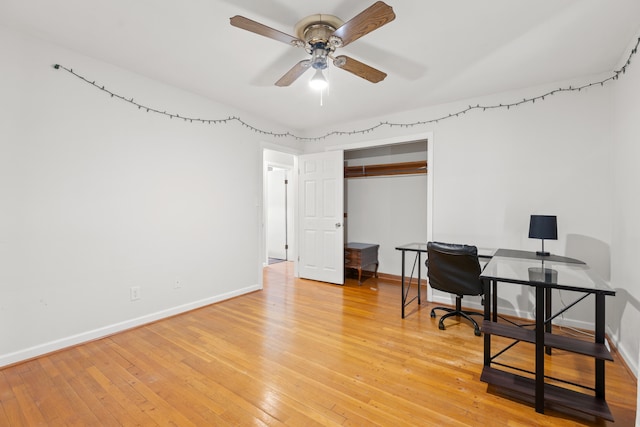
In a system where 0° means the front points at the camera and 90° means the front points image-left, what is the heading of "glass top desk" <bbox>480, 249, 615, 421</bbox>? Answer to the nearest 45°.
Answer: approximately 45°

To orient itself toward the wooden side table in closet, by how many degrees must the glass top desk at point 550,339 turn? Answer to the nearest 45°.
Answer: approximately 90° to its right

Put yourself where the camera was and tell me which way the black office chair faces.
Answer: facing away from the viewer and to the right of the viewer

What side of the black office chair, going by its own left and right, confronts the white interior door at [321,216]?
left

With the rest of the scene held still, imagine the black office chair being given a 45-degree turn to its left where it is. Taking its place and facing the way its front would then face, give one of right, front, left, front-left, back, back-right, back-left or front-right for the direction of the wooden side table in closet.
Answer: front-left
